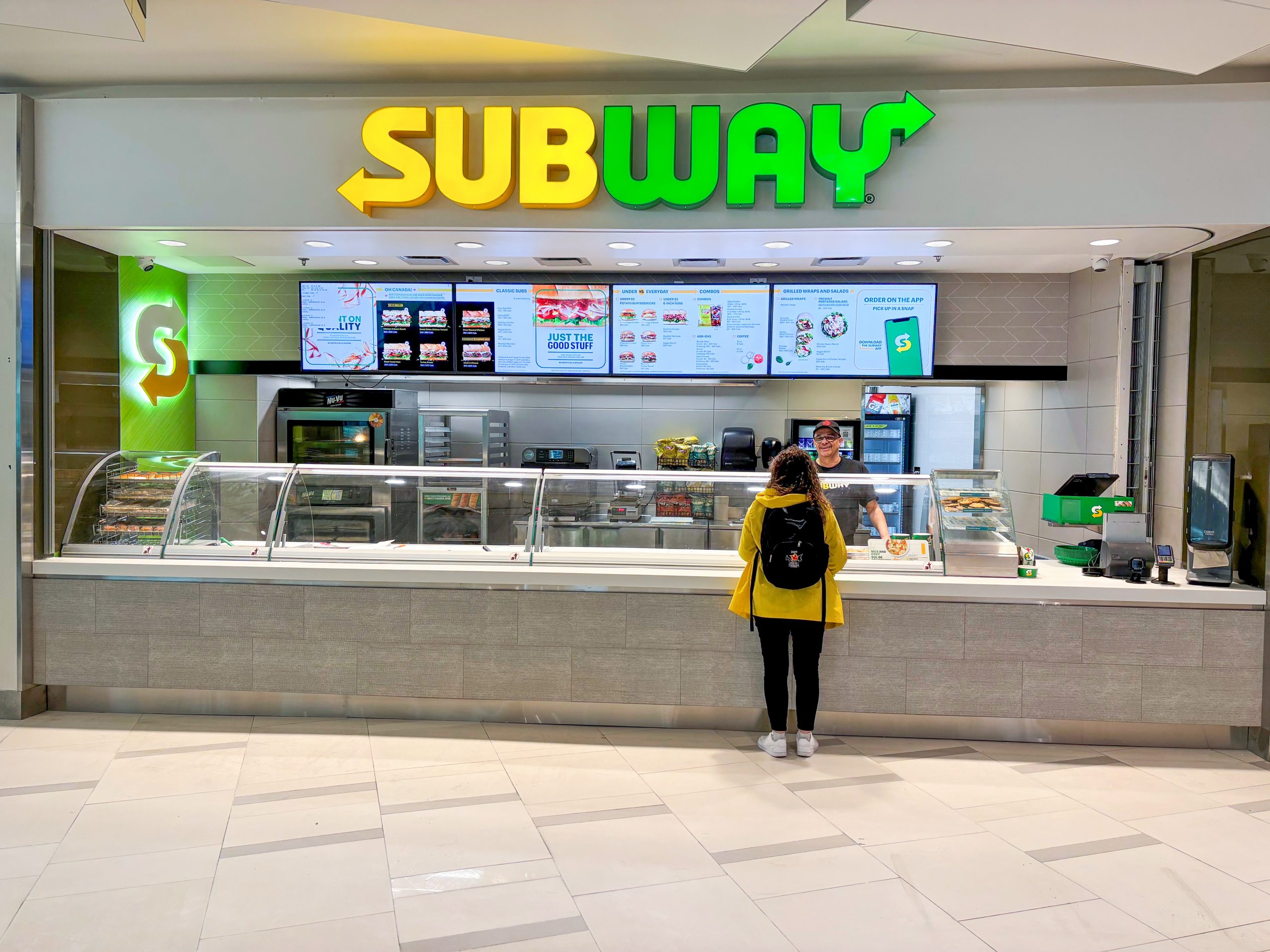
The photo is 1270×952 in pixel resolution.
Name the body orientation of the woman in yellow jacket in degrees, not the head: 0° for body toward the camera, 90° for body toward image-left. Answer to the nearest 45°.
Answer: approximately 180°

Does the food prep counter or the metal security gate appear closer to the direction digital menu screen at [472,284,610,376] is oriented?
the food prep counter

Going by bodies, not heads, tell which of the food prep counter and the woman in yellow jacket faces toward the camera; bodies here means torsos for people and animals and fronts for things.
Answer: the food prep counter

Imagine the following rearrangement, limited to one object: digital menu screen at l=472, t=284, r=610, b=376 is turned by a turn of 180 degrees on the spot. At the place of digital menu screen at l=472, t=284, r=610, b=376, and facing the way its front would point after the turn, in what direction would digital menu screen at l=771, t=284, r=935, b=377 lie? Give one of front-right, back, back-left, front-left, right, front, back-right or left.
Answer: right

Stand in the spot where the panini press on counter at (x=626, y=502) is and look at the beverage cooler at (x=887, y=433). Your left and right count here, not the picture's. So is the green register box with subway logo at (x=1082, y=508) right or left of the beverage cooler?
right

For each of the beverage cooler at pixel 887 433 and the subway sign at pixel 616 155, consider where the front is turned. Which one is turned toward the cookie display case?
the beverage cooler

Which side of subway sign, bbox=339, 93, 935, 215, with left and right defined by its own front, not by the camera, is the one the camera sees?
front

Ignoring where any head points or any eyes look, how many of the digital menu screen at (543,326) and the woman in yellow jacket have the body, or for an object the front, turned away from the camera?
1

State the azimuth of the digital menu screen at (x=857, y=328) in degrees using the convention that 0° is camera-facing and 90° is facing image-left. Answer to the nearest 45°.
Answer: approximately 0°

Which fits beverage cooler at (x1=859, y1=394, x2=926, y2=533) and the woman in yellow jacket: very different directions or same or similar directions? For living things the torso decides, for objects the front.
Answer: very different directions

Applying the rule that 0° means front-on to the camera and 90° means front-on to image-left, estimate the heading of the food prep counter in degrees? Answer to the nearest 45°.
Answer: approximately 0°

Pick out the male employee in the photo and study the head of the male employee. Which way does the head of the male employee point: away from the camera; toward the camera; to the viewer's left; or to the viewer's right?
toward the camera

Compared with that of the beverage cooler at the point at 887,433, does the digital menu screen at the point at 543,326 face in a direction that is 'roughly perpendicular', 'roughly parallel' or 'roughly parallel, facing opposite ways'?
roughly parallel

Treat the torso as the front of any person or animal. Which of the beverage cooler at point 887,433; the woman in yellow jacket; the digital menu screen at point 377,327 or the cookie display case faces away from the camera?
the woman in yellow jacket

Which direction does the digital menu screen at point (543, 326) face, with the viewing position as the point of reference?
facing the viewer

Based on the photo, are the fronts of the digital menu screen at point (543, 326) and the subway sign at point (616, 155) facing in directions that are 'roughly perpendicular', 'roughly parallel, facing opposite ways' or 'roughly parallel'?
roughly parallel

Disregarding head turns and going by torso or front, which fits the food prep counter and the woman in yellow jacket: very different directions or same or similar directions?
very different directions

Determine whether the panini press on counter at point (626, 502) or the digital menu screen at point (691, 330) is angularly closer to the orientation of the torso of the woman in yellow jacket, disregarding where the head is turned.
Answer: the digital menu screen

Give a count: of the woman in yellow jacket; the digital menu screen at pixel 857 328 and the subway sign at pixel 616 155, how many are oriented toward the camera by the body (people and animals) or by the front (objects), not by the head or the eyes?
2

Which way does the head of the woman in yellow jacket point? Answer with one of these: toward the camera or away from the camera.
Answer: away from the camera

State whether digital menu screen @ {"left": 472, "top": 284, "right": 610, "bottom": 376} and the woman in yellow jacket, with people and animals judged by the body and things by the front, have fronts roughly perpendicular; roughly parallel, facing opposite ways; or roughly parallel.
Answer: roughly parallel, facing opposite ways
